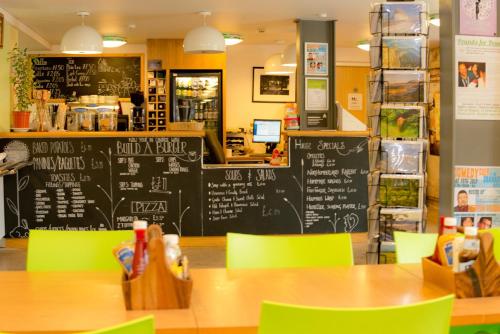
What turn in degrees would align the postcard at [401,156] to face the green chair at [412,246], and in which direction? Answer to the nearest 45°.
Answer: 0° — it already faces it

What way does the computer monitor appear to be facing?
toward the camera

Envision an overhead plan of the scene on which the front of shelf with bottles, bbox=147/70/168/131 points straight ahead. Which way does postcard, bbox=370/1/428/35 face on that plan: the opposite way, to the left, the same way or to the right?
the same way

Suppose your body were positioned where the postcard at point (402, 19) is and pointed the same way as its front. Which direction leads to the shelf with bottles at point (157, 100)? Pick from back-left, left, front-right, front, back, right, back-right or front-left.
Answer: back-right

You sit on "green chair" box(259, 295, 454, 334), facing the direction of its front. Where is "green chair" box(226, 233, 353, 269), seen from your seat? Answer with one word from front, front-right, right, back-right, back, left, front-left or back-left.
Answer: front

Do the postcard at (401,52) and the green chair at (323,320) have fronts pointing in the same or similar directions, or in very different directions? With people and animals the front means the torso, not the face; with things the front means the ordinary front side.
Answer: very different directions

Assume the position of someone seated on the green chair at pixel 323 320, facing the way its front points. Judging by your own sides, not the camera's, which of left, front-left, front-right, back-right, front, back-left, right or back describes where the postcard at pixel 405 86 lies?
front

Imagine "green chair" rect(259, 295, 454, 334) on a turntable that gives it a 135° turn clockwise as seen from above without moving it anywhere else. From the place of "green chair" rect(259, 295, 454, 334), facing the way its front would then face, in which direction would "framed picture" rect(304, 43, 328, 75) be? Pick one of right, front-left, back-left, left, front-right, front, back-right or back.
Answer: back-left

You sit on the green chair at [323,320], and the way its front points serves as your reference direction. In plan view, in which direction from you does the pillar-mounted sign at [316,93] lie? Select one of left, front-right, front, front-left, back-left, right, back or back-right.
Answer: front

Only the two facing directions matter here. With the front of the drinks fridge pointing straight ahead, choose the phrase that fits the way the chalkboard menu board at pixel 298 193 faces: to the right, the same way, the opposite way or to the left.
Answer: the same way

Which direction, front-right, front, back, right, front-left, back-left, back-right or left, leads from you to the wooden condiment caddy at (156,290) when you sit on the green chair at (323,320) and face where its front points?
front-left

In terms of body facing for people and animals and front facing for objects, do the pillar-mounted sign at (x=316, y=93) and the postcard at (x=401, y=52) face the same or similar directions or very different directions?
same or similar directions

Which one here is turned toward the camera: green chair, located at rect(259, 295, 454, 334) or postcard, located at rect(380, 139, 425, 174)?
the postcard

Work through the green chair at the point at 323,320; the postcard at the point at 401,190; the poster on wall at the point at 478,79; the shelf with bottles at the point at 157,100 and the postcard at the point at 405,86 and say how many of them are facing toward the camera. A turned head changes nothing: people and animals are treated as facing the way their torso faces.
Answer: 4

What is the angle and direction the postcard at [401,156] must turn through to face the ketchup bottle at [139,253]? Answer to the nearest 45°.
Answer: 0° — it already faces it

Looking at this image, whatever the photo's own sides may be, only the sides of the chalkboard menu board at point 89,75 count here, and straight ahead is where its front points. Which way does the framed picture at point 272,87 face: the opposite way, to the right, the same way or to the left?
the same way

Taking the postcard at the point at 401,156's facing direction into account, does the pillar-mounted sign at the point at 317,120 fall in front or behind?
behind

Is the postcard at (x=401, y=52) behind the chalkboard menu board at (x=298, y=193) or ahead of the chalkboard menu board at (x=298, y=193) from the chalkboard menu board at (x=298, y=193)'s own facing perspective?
ahead

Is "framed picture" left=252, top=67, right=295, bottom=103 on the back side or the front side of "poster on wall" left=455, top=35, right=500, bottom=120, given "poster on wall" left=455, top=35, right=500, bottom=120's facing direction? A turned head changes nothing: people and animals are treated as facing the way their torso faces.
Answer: on the back side

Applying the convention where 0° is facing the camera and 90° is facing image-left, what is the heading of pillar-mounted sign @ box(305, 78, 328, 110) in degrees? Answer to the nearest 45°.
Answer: approximately 0°

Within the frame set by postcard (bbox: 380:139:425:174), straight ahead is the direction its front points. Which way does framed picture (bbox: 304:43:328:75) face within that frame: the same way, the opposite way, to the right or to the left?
the same way

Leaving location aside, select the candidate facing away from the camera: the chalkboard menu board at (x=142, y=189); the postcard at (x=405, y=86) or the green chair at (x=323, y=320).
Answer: the green chair

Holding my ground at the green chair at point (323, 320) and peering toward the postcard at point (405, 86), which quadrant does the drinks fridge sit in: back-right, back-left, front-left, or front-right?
front-left
